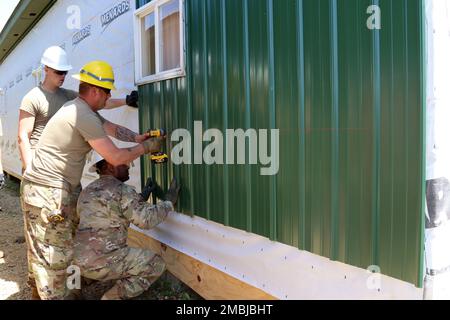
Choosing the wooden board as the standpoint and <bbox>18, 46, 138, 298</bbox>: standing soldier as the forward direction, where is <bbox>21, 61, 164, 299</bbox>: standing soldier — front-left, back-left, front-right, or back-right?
front-left

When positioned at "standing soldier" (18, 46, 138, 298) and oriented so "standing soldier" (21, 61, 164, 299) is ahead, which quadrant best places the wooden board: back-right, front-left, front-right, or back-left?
front-left

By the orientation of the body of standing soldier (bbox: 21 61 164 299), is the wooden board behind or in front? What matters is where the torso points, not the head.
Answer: in front

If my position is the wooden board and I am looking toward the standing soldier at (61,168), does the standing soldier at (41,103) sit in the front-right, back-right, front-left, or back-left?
front-right

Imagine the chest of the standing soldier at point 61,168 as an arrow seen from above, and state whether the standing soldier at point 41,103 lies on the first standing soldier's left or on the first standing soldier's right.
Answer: on the first standing soldier's left

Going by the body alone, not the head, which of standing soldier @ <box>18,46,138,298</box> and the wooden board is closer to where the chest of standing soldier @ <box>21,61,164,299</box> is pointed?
the wooden board

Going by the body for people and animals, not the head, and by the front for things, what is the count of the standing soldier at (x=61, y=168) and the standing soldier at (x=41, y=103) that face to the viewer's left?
0

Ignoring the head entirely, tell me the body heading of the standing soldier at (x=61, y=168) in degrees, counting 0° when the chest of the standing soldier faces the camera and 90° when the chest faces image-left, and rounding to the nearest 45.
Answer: approximately 270°

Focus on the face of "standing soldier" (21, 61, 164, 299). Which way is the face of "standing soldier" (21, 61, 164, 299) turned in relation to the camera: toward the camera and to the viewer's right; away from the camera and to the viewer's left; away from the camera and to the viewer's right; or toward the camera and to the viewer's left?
away from the camera and to the viewer's right

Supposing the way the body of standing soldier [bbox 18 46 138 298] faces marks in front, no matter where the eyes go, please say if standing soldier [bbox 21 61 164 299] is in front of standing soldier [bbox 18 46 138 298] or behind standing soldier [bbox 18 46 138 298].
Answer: in front
